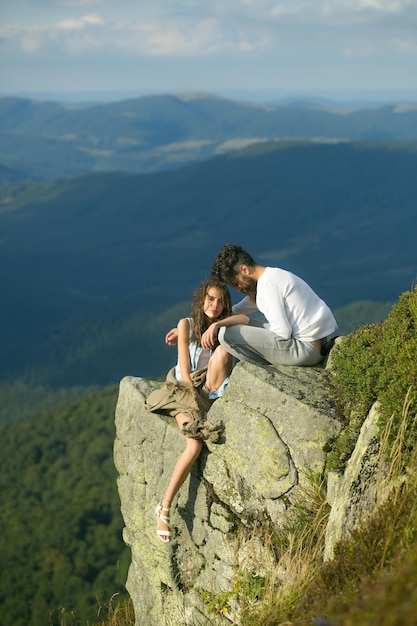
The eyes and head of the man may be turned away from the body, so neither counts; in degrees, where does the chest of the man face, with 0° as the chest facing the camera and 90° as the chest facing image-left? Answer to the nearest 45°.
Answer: approximately 90°

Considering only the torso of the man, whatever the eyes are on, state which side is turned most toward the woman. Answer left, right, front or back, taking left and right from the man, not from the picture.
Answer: front
